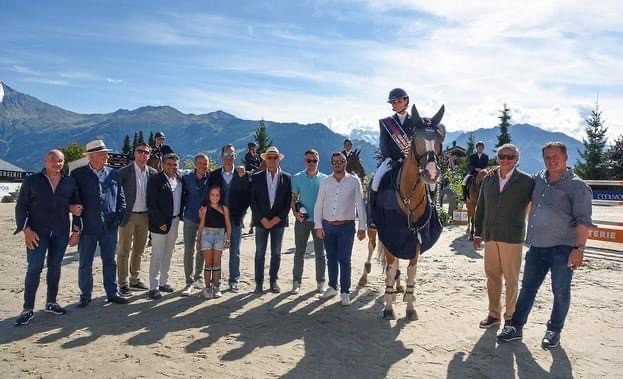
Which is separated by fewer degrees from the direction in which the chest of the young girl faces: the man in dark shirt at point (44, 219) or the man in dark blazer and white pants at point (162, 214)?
the man in dark shirt

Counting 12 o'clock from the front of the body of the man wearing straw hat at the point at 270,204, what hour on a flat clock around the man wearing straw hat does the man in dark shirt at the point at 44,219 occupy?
The man in dark shirt is roughly at 2 o'clock from the man wearing straw hat.

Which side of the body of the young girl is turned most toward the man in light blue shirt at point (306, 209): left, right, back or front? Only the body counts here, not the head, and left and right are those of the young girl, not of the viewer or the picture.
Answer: left

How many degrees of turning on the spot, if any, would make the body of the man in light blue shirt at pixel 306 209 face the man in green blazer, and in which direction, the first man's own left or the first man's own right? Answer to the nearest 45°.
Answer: approximately 45° to the first man's own left

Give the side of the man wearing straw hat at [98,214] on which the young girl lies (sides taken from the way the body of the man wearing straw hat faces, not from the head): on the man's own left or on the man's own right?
on the man's own left

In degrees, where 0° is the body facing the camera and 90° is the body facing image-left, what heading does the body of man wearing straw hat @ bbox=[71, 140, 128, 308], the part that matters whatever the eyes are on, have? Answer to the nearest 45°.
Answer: approximately 0°
